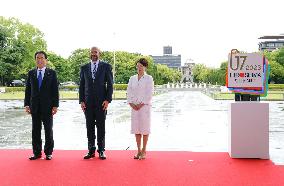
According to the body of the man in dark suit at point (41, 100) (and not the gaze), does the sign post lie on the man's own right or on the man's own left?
on the man's own left

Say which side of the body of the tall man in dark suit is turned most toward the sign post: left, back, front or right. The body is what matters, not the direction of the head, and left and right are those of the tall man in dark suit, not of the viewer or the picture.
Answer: left

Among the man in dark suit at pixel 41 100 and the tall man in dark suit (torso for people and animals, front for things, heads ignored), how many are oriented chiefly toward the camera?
2

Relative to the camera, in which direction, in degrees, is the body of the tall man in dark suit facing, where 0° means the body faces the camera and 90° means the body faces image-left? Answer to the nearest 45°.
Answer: approximately 0°

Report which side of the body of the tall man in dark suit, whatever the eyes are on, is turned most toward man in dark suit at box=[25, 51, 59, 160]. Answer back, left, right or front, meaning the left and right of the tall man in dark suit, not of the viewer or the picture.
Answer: right

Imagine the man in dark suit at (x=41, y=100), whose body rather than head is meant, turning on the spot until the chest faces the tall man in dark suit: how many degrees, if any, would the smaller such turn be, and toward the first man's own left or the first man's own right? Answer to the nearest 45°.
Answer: approximately 90° to the first man's own left

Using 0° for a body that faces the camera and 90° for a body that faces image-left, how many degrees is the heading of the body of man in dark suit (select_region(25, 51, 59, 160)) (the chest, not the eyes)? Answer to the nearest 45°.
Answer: approximately 0°
